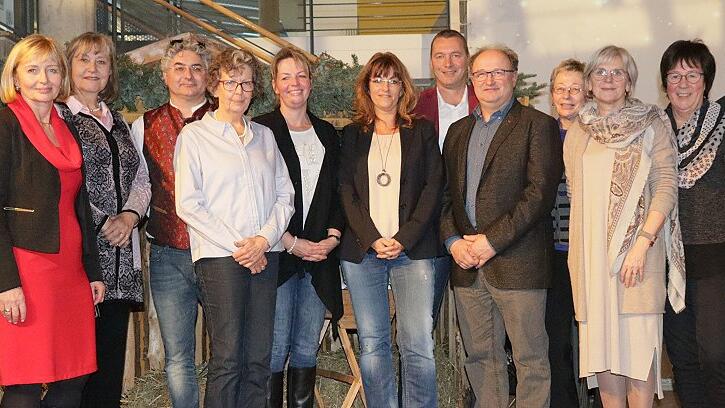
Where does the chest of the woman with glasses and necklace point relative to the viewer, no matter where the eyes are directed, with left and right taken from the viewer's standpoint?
facing the viewer and to the right of the viewer

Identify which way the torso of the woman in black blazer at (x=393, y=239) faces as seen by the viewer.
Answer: toward the camera

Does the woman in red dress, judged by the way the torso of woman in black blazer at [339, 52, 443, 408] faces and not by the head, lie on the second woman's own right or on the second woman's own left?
on the second woman's own right

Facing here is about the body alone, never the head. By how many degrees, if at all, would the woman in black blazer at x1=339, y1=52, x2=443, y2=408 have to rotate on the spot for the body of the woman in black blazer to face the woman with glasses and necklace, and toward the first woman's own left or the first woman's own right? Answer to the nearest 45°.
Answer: approximately 45° to the first woman's own right

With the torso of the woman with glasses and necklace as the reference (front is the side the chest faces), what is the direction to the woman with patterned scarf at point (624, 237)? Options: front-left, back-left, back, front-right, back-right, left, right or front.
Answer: front-left

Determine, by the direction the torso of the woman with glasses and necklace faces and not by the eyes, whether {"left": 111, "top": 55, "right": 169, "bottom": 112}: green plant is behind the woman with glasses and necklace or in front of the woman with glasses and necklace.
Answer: behind

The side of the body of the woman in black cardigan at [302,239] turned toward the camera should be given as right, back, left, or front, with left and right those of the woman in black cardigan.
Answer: front

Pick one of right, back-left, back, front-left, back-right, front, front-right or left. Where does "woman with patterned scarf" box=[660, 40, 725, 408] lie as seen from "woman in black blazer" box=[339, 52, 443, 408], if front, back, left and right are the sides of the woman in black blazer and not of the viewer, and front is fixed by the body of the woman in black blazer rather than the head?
left
